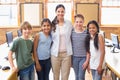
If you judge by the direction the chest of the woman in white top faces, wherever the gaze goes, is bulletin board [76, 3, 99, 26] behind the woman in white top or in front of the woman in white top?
behind

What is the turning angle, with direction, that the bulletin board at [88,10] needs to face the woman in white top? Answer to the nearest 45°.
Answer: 0° — it already faces them

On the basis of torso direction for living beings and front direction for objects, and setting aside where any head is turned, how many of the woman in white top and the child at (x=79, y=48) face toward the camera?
2

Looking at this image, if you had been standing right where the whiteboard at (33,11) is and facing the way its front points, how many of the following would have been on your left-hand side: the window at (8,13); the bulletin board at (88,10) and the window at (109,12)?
2

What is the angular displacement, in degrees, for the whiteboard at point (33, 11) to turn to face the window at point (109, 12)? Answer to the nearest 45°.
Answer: approximately 90° to its left

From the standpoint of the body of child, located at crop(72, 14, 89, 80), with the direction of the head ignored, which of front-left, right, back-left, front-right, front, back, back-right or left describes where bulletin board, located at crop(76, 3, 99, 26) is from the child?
back

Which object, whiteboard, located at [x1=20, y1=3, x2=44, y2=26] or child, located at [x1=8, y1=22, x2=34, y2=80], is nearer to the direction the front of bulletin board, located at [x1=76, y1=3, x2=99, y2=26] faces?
the child

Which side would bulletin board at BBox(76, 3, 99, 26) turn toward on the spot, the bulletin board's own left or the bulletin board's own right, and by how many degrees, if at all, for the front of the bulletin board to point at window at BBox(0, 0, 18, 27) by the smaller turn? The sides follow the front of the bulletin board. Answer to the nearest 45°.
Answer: approximately 90° to the bulletin board's own right

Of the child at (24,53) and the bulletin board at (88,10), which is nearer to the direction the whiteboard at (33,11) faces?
the child

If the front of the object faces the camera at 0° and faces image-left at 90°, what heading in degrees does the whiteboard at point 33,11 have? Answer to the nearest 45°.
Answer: approximately 0°

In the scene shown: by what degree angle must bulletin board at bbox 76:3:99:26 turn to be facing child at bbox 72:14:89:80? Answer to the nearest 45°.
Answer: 0° — it already faces them
